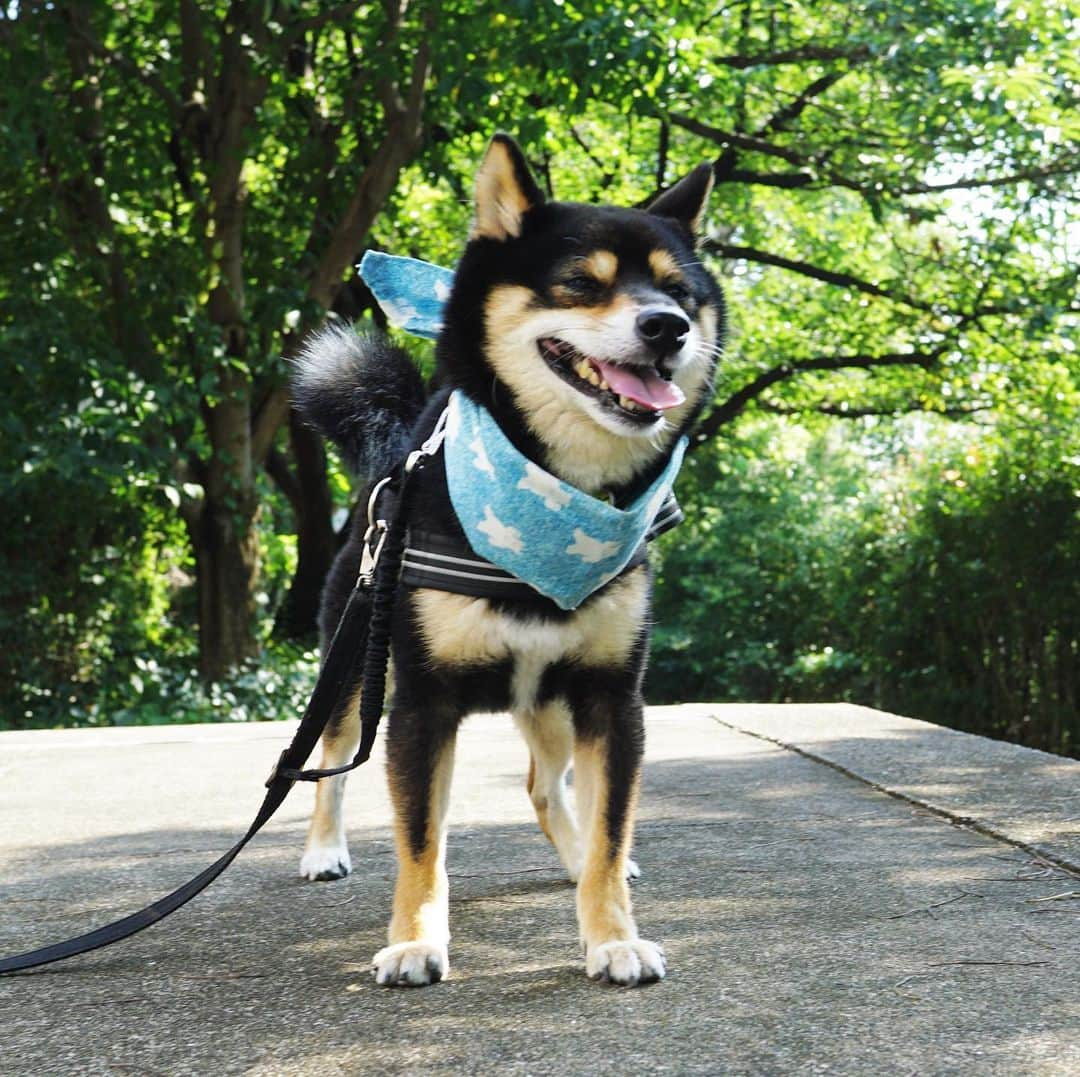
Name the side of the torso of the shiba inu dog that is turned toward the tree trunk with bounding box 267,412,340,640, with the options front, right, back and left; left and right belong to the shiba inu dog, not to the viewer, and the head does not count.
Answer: back

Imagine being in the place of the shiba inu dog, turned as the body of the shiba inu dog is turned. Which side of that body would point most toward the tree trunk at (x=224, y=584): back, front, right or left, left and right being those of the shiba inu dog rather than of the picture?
back

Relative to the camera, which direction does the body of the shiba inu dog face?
toward the camera
